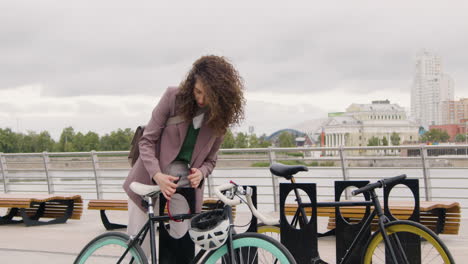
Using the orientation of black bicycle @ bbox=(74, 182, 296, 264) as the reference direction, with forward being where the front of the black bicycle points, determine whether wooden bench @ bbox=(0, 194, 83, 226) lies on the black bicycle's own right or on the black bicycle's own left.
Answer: on the black bicycle's own left

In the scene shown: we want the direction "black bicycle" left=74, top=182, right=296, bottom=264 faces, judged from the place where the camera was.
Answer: facing to the right of the viewer

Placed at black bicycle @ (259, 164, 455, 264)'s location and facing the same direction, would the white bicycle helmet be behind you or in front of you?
behind

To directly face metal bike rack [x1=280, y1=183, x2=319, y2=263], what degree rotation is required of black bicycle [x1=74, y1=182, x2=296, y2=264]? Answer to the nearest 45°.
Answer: approximately 45° to its left

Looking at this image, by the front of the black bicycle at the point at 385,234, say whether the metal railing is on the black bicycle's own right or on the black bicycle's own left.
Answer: on the black bicycle's own left

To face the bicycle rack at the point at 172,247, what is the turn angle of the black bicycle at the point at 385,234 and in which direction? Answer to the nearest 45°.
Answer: approximately 180°

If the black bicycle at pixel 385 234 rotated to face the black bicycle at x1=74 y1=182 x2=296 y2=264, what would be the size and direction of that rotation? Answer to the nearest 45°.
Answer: approximately 135° to its right

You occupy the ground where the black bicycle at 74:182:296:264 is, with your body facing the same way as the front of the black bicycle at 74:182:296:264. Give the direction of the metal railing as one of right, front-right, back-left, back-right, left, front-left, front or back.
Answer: left

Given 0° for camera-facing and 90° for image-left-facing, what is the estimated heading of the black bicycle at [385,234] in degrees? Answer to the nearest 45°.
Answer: approximately 270°

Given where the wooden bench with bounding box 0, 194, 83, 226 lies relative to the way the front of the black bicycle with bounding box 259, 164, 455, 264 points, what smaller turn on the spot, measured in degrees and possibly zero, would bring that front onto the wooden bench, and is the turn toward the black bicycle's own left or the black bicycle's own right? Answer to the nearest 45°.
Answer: approximately 135° to the black bicycle's own left

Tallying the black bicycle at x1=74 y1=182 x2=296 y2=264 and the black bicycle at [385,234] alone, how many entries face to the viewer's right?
2
